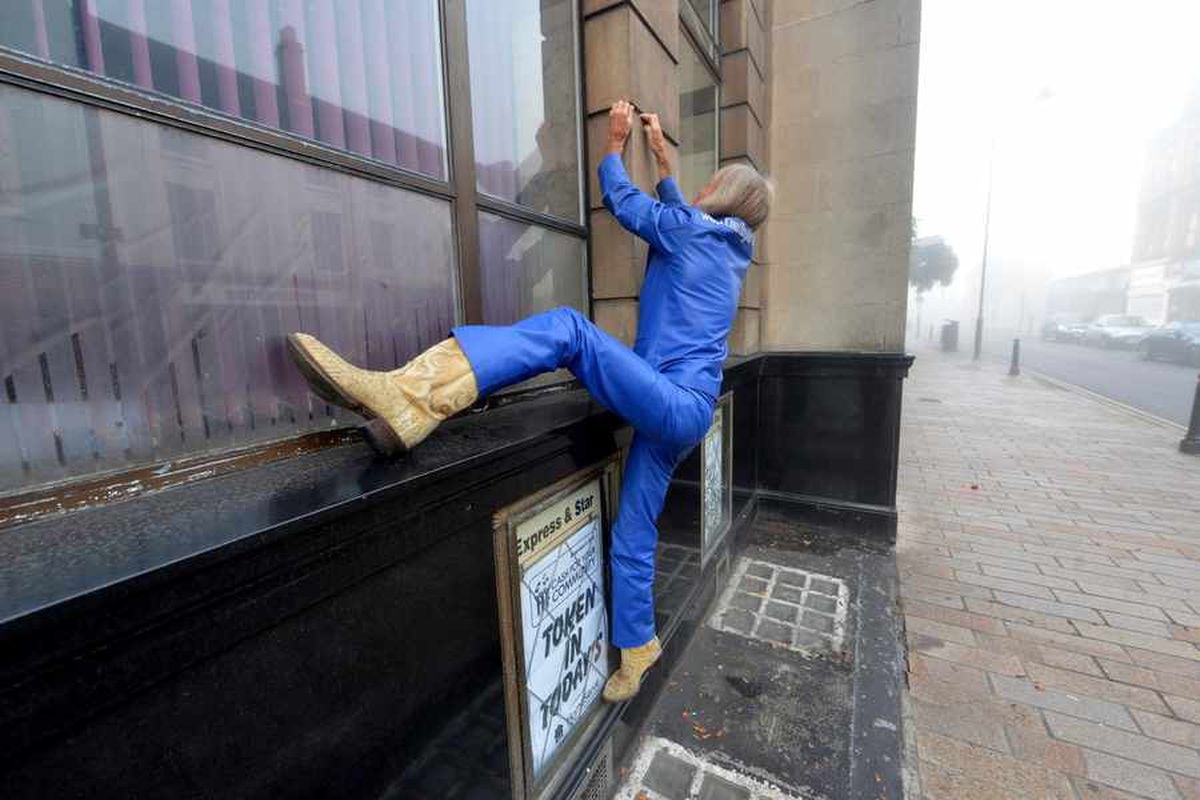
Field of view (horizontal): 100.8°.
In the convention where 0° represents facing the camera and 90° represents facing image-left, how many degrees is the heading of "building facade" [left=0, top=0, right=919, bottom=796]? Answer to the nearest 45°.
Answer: approximately 315°

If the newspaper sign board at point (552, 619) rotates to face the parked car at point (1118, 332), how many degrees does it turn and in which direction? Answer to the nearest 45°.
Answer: approximately 90° to its left

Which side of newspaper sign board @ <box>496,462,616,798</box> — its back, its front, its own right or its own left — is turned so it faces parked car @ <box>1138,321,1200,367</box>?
left

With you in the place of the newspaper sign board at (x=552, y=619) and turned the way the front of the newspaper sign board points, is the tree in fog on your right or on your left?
on your left

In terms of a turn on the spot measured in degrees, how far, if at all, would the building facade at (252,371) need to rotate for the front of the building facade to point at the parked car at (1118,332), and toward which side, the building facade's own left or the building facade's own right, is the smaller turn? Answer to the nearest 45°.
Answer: approximately 90° to the building facade's own left

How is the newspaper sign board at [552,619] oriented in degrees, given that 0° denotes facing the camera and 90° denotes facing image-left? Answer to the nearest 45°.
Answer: approximately 315°
